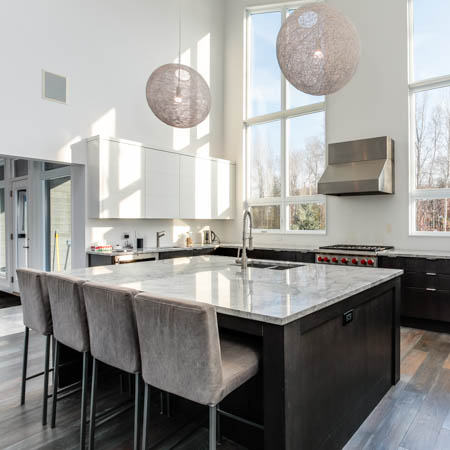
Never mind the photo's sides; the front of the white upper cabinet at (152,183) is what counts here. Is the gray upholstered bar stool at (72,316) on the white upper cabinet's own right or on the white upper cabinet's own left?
on the white upper cabinet's own right

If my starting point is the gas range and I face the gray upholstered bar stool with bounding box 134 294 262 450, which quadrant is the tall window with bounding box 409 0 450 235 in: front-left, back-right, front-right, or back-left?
back-left

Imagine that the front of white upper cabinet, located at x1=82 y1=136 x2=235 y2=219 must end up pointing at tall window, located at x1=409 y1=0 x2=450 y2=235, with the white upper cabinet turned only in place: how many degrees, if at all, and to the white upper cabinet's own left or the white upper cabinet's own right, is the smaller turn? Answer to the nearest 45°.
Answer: approximately 45° to the white upper cabinet's own left

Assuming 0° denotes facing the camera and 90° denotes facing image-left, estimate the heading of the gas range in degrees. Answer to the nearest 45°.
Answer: approximately 45°

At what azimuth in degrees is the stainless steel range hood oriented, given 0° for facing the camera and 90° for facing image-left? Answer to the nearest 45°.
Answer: approximately 45°
